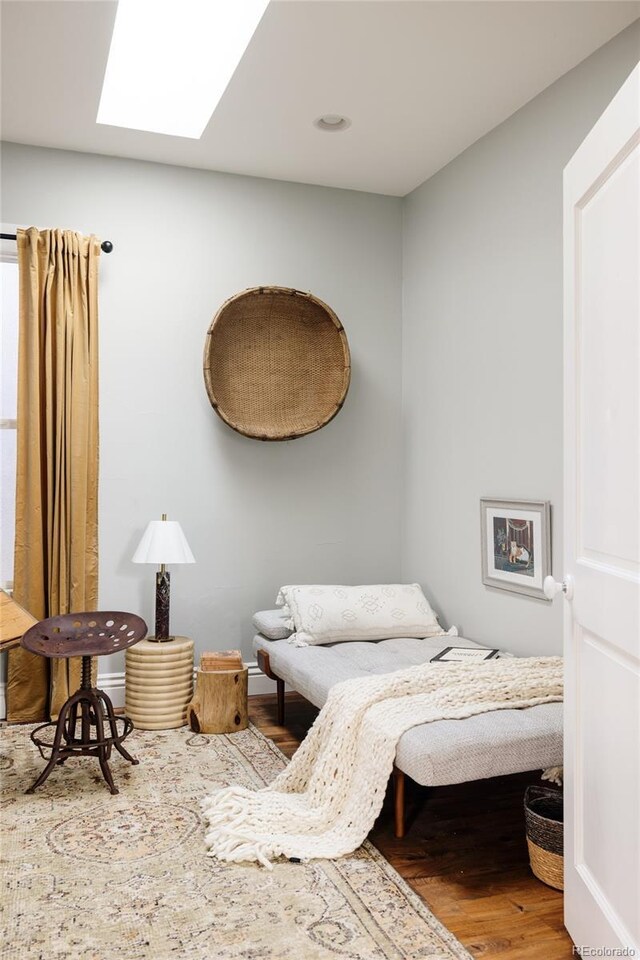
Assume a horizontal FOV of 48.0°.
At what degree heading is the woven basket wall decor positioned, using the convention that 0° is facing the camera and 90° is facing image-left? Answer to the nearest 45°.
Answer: approximately 0°

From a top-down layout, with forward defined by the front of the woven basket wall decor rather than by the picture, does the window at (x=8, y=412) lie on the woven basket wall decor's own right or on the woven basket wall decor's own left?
on the woven basket wall decor's own right

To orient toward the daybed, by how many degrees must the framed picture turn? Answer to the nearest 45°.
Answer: approximately 45° to its left
